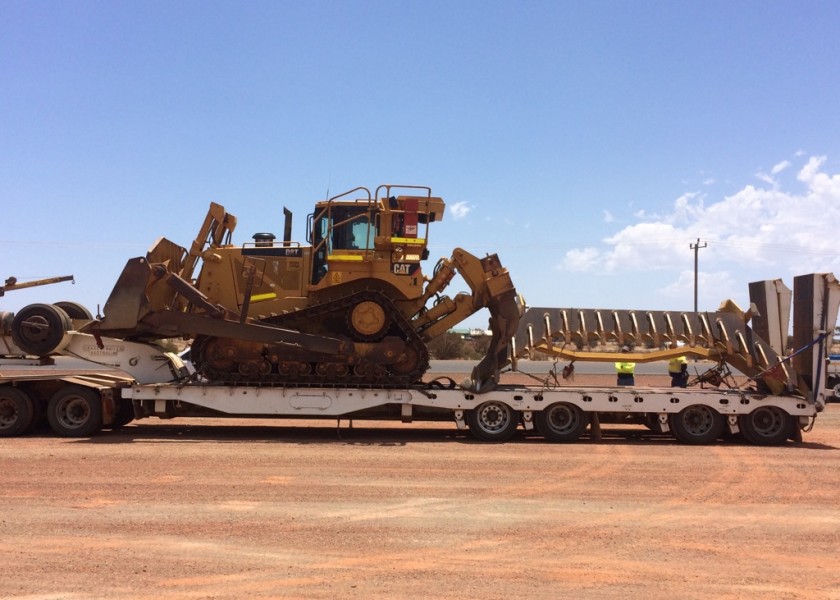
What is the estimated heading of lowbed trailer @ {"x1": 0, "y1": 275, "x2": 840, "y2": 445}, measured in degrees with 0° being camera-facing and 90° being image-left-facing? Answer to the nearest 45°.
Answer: approximately 90°

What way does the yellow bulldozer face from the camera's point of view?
to the viewer's left

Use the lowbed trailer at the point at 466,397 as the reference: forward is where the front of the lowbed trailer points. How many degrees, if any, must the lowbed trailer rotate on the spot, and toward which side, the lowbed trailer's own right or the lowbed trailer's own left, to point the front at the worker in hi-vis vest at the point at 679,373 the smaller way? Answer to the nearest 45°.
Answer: approximately 135° to the lowbed trailer's own right

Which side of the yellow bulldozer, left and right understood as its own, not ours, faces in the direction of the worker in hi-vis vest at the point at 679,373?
back
